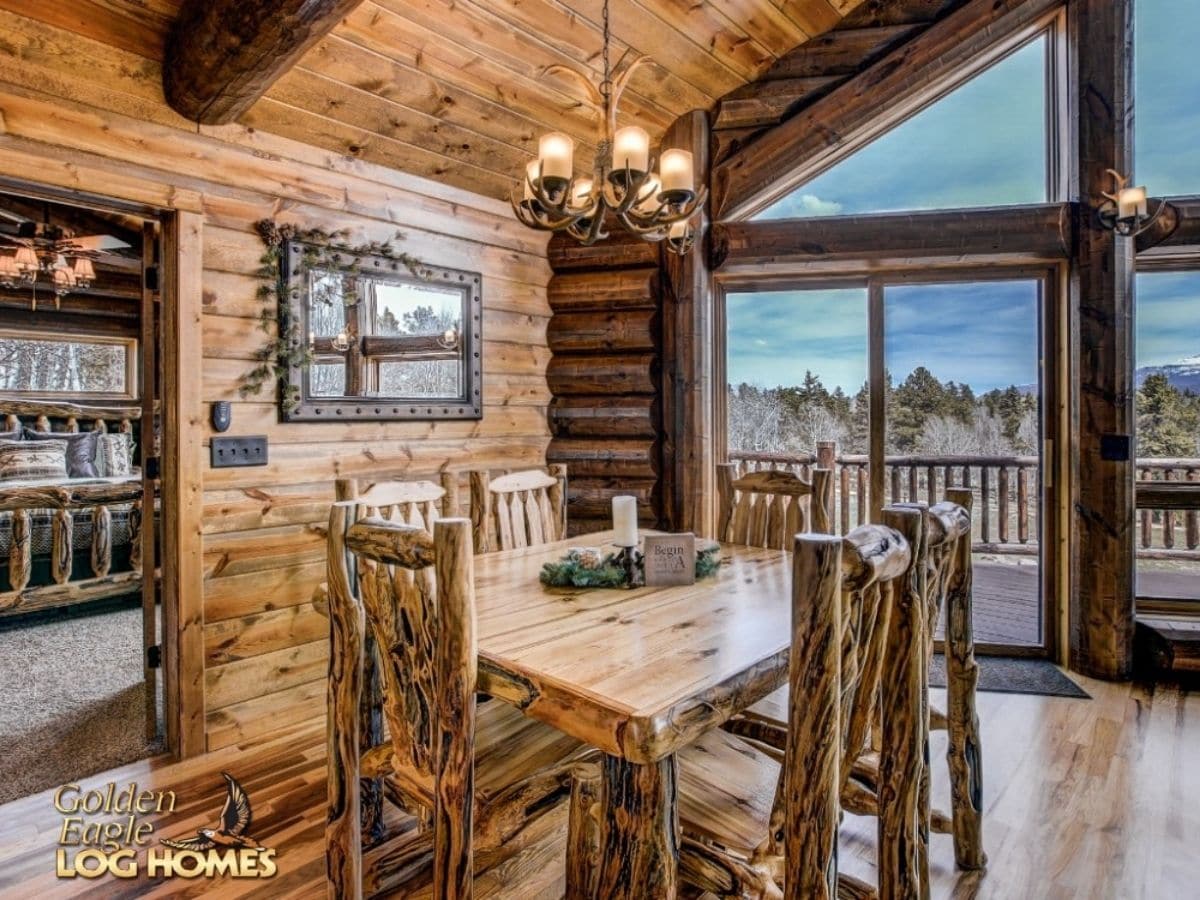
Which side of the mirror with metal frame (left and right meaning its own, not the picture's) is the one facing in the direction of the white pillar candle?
front

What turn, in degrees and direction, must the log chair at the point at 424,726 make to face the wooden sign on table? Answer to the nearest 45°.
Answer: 0° — it already faces it

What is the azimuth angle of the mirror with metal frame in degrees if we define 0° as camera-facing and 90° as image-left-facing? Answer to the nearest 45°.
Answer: approximately 315°

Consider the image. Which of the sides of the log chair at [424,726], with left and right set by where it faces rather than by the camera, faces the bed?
left

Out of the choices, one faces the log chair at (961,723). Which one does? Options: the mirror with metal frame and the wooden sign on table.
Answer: the mirror with metal frame

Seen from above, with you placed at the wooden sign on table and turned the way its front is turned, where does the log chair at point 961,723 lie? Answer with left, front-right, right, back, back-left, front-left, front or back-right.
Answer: left

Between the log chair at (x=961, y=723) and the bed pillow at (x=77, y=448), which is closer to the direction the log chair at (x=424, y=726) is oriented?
the log chair

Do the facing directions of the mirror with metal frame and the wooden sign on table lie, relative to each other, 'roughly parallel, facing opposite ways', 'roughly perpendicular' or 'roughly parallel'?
roughly perpendicular

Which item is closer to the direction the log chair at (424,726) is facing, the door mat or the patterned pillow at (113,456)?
the door mat

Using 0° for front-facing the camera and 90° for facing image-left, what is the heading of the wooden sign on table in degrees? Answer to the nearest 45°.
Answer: approximately 0°

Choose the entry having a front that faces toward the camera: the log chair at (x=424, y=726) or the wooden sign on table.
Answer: the wooden sign on table

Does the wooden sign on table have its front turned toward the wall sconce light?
no

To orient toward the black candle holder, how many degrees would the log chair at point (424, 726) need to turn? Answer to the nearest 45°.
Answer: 0° — it already faces it

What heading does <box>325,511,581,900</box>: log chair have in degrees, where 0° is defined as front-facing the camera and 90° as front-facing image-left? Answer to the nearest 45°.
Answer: approximately 225°

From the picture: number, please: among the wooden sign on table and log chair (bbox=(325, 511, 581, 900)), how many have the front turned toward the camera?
1

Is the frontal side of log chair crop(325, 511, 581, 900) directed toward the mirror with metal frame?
no

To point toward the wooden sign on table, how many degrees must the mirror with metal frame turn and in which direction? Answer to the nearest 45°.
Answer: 0° — it already faces it

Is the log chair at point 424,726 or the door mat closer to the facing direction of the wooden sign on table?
the log chair
